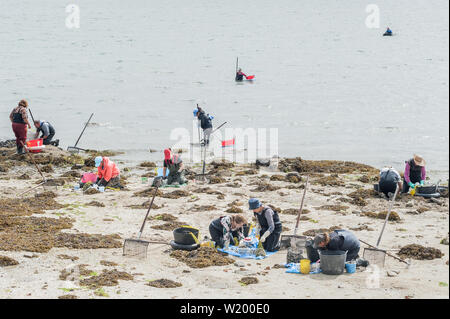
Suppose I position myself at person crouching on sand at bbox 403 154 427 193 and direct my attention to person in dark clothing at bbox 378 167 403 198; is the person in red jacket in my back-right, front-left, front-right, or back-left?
front-right

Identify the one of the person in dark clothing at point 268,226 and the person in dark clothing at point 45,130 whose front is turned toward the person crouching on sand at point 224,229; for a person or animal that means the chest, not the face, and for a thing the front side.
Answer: the person in dark clothing at point 268,226

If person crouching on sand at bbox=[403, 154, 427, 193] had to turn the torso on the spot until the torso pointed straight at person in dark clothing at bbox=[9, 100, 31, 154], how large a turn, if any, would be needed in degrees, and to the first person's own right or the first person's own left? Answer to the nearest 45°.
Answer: approximately 135° to the first person's own right

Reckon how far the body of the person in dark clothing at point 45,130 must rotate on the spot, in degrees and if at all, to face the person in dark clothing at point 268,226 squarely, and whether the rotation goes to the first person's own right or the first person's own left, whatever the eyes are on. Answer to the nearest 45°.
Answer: approximately 90° to the first person's own left

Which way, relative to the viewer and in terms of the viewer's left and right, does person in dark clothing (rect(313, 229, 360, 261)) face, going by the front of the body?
facing to the left of the viewer

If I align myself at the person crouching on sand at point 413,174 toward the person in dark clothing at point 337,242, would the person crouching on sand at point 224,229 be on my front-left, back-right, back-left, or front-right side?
front-right

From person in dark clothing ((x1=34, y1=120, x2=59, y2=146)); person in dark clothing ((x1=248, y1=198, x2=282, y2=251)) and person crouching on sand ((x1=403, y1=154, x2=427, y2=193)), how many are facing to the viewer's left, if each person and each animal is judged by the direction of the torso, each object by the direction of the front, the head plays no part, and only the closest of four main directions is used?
2

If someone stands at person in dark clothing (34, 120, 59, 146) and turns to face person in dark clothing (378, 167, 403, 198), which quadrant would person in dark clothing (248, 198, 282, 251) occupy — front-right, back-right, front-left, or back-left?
front-right

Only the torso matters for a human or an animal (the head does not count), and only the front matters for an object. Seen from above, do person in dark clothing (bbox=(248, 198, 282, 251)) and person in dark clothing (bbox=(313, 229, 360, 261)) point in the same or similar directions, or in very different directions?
same or similar directions

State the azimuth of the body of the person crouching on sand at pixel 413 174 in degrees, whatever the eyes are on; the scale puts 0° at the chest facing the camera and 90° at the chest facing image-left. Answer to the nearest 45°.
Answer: approximately 315°

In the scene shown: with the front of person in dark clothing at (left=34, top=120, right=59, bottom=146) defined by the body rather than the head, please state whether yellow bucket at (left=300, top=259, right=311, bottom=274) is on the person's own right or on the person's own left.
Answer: on the person's own left

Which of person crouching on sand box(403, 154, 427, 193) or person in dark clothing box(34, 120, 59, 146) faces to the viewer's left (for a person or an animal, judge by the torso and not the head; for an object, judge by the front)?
the person in dark clothing

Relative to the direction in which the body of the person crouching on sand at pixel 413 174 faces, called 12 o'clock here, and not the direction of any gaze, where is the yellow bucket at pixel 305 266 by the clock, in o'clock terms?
The yellow bucket is roughly at 2 o'clock from the person crouching on sand.

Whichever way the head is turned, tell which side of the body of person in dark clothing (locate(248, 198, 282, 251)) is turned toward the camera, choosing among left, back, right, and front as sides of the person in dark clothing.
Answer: left

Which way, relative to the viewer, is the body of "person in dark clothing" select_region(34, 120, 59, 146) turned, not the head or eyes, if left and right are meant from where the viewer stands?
facing to the left of the viewer

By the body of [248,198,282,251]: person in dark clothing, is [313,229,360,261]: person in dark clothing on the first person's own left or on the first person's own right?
on the first person's own left
